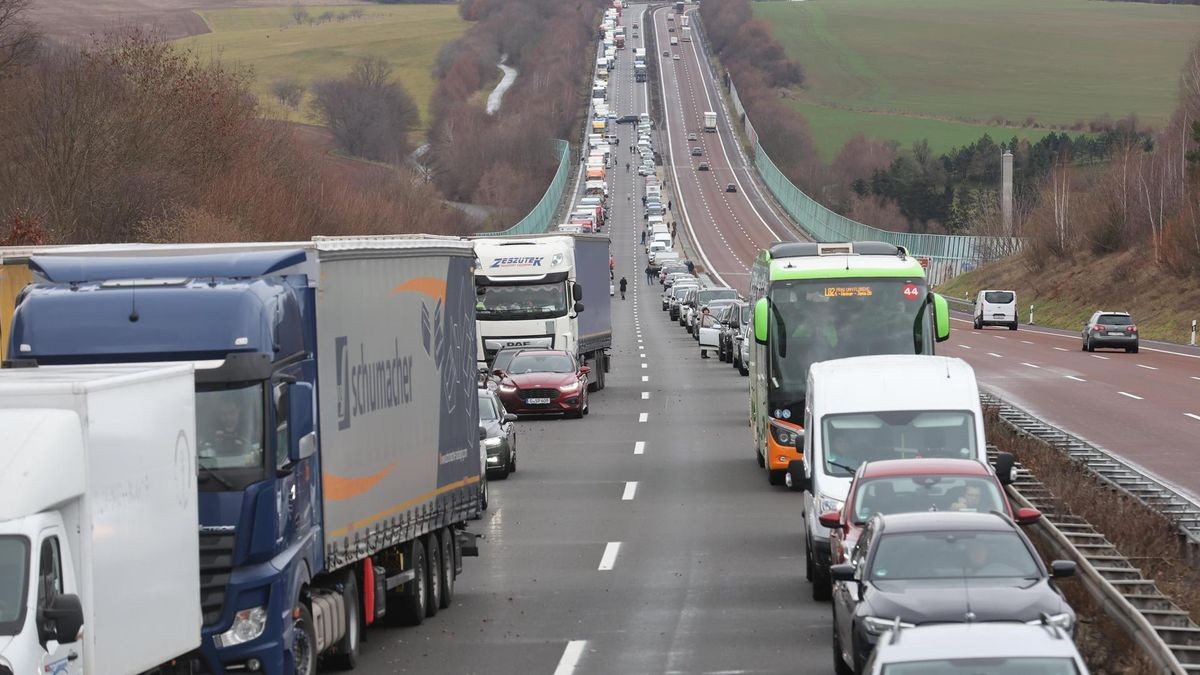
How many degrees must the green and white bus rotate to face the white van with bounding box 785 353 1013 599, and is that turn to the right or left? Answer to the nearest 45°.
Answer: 0° — it already faces it

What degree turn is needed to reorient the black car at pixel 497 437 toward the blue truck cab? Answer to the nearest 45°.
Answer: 0° — it already faces it

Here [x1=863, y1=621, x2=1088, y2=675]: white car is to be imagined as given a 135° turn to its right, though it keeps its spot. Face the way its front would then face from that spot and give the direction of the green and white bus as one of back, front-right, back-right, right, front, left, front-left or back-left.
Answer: front-right

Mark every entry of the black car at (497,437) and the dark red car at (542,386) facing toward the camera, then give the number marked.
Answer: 2

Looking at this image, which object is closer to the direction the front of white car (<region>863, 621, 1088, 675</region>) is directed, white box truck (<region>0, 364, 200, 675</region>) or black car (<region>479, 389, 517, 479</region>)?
the white box truck

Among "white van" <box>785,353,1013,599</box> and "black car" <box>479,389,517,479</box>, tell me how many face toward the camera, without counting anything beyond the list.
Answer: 2
